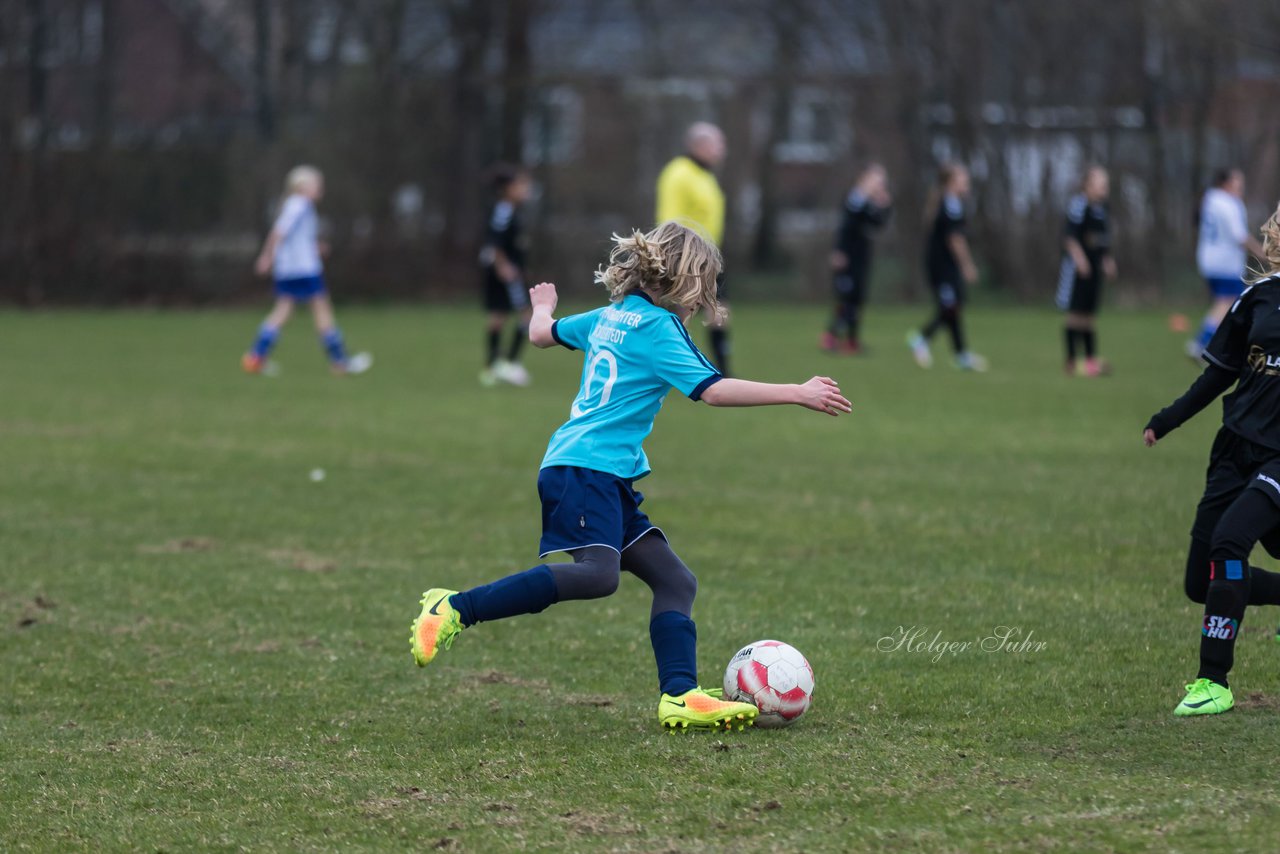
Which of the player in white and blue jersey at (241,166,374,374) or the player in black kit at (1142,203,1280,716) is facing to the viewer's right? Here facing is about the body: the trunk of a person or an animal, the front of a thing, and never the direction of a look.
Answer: the player in white and blue jersey

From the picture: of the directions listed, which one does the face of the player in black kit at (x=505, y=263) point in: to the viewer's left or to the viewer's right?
to the viewer's right

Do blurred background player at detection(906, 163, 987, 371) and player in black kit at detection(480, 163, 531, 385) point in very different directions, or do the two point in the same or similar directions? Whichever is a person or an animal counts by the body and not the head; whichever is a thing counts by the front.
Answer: same or similar directions

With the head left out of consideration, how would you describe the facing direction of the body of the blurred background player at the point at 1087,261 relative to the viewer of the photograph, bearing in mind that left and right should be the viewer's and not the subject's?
facing the viewer and to the right of the viewer

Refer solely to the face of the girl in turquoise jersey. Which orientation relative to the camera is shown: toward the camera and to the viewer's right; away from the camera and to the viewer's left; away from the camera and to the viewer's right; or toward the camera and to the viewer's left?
away from the camera and to the viewer's right

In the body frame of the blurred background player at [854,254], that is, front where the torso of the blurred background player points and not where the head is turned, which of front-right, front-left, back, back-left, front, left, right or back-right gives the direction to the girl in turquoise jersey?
front-right

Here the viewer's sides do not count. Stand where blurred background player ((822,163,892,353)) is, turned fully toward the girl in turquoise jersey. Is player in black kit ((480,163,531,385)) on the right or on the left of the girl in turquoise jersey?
right

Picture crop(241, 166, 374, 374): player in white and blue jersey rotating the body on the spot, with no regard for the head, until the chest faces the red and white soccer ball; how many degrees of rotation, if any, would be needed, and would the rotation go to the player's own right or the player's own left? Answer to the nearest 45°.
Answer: approximately 90° to the player's own right

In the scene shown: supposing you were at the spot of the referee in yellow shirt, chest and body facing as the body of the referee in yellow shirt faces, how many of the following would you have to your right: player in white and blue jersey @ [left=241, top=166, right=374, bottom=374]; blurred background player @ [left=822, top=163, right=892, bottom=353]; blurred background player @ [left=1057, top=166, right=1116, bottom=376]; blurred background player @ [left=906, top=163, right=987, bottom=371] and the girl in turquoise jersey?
1

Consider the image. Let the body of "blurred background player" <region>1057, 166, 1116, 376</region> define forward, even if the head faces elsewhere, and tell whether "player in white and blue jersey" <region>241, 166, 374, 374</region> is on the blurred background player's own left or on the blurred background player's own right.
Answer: on the blurred background player's own right
